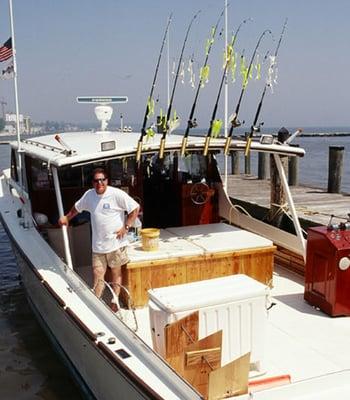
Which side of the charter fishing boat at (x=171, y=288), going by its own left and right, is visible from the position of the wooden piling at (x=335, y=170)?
right

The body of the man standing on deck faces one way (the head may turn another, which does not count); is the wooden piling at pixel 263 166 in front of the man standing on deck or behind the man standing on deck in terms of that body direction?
behind

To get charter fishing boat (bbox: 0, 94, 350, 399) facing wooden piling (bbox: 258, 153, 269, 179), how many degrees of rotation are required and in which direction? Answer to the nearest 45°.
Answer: approximately 45° to its right

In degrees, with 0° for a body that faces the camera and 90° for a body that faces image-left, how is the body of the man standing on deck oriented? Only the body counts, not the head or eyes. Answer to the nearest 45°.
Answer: approximately 0°

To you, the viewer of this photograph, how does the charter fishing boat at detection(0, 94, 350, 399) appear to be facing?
facing away from the viewer and to the left of the viewer

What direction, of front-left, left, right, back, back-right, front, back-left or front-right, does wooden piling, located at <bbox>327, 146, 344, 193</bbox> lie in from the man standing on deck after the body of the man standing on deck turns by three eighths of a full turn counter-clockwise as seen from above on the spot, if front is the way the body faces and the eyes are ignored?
front

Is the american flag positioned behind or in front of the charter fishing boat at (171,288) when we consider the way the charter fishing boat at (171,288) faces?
in front

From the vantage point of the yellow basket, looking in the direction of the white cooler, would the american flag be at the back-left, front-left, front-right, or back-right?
back-right

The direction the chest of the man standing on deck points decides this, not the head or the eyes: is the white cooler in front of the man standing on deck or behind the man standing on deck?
in front

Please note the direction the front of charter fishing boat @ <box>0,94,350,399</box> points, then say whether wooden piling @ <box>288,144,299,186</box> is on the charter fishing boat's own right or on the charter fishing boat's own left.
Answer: on the charter fishing boat's own right
